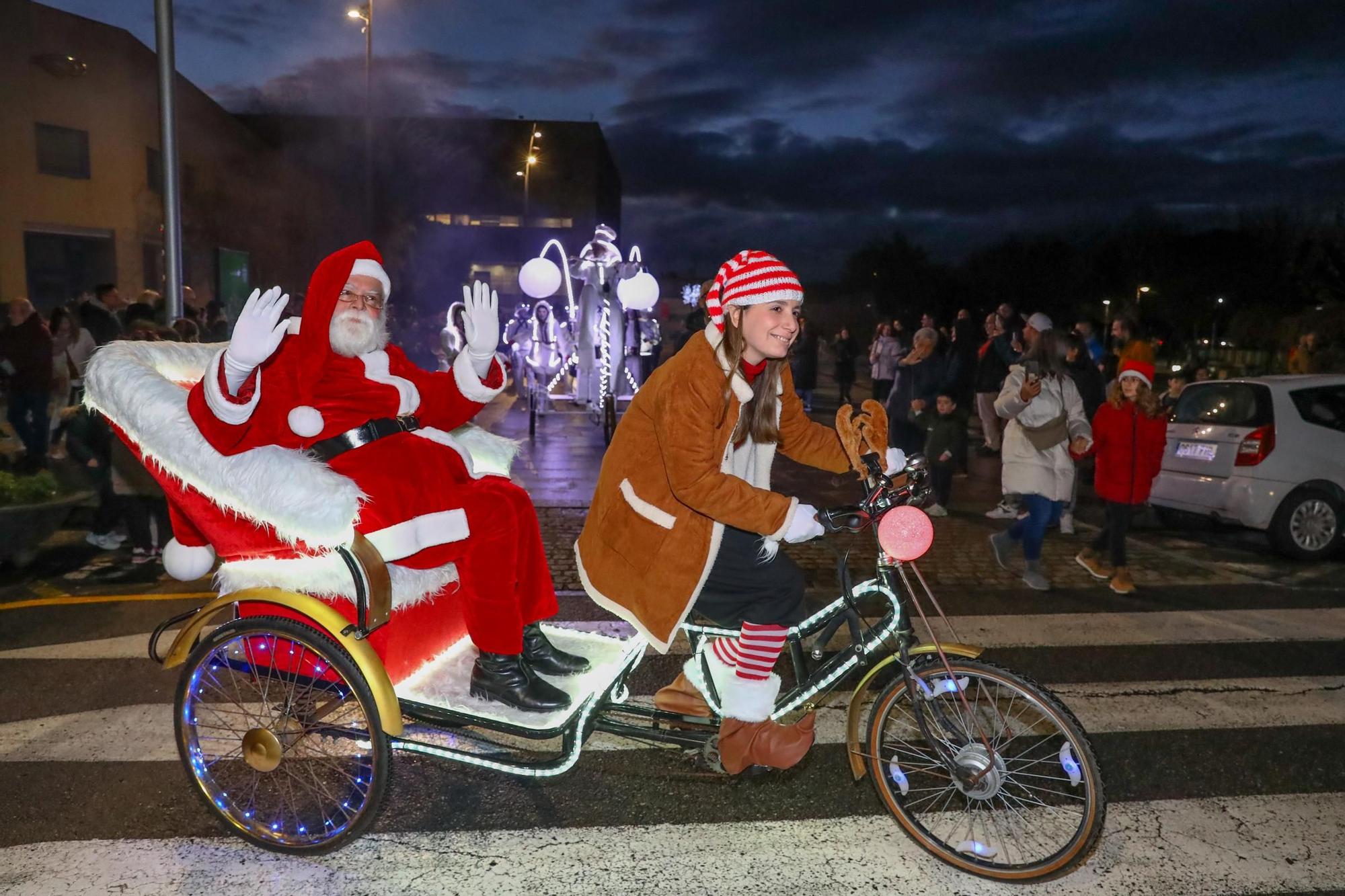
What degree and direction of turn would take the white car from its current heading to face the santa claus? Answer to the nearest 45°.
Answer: approximately 180°

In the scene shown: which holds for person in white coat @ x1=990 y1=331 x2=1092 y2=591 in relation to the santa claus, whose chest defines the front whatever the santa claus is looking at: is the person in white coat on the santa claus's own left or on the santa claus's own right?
on the santa claus's own left

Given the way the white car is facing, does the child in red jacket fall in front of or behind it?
behind

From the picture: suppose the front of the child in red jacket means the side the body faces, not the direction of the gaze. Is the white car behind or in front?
behind

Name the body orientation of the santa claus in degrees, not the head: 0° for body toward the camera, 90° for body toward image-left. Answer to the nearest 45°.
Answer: approximately 315°

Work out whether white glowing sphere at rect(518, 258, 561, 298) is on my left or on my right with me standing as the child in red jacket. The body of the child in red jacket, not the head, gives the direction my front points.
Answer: on my right

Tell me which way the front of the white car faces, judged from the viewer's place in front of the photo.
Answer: facing away from the viewer and to the right of the viewer

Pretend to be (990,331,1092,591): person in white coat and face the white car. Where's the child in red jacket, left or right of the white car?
right

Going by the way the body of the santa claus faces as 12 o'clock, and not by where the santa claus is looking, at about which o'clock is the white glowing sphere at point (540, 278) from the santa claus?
The white glowing sphere is roughly at 8 o'clock from the santa claus.

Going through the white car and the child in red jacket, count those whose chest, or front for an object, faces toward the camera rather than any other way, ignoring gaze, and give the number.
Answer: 1

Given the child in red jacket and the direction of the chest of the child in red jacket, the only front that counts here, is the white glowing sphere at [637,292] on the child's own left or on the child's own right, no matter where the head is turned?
on the child's own right
